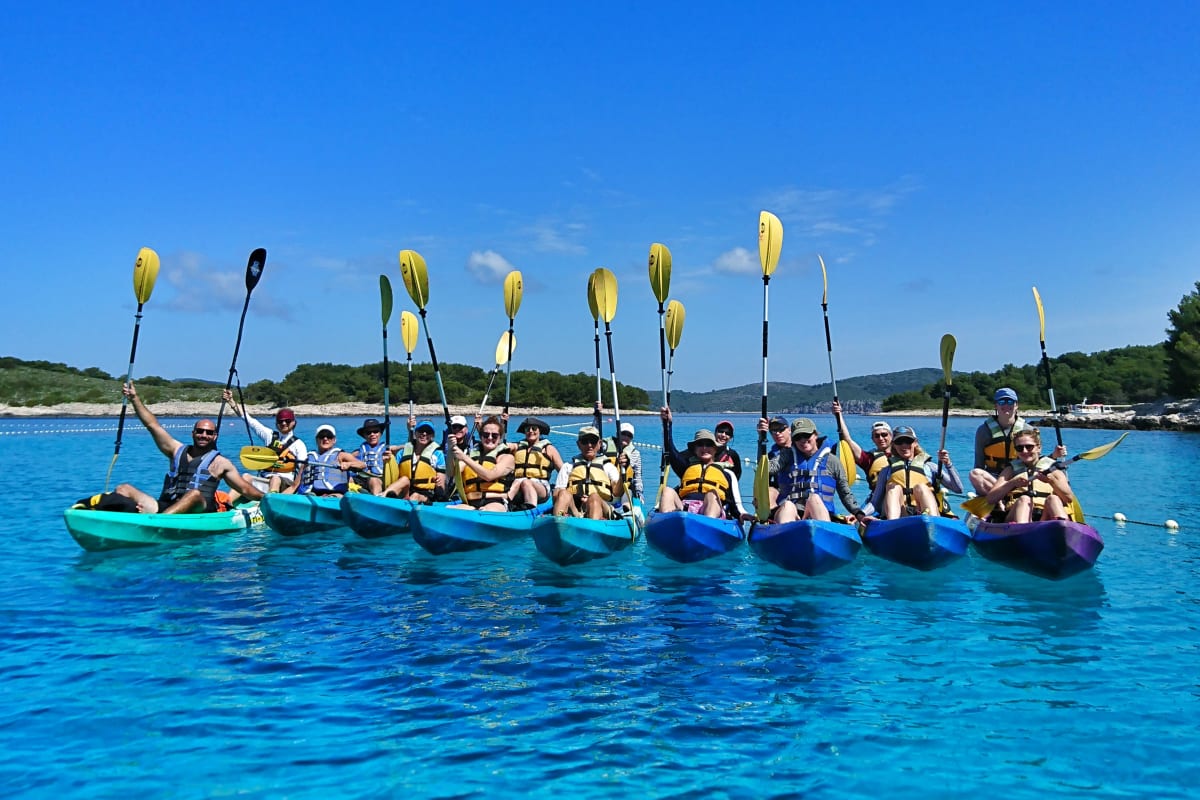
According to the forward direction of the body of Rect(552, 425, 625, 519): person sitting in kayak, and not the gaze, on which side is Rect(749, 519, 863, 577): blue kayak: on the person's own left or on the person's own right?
on the person's own left

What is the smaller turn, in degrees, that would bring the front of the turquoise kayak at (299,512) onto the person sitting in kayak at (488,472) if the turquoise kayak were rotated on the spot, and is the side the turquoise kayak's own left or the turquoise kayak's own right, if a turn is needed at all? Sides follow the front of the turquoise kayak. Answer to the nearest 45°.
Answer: approximately 90° to the turquoise kayak's own left

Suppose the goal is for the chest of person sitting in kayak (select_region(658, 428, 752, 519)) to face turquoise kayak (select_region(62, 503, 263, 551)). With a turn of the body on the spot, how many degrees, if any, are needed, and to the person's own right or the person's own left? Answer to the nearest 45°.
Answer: approximately 90° to the person's own right

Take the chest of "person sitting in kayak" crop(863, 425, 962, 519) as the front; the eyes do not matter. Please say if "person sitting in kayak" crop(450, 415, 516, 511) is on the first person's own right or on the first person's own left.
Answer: on the first person's own right

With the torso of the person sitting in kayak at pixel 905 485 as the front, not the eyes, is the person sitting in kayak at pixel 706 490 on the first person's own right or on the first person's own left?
on the first person's own right

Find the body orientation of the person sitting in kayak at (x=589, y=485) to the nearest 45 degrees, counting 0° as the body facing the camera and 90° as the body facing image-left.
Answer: approximately 0°

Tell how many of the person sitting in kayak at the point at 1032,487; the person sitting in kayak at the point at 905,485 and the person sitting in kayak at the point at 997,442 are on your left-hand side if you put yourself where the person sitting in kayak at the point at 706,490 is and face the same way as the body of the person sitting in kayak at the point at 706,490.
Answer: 3
